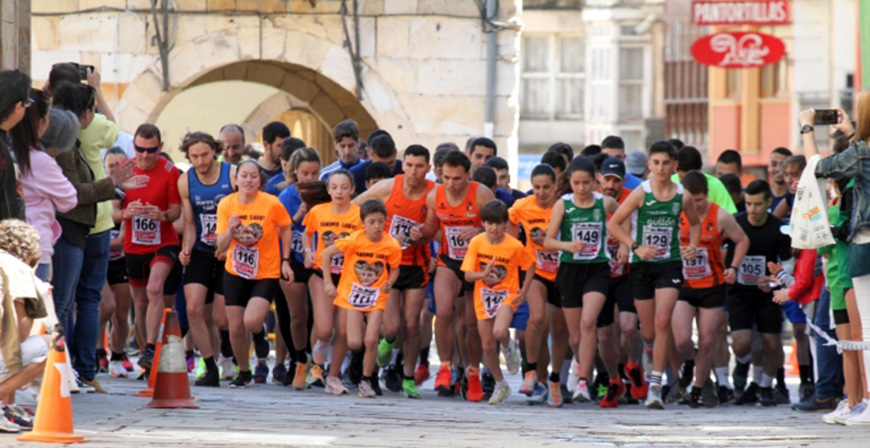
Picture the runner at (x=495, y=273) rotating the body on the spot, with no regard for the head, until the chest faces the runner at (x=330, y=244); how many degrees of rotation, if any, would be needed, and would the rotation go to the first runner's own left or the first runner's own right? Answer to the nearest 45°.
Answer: approximately 90° to the first runner's own right

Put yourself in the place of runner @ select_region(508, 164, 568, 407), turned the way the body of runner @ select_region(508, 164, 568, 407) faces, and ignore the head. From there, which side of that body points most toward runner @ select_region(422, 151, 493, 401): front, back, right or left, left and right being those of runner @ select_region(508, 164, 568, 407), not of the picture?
right

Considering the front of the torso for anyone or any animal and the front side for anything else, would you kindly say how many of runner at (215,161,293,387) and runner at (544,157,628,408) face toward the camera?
2

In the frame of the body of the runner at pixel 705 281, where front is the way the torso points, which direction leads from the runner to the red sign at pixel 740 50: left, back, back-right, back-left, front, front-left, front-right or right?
back-right

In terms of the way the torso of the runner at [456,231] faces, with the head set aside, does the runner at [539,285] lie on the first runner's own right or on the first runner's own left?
on the first runner's own left

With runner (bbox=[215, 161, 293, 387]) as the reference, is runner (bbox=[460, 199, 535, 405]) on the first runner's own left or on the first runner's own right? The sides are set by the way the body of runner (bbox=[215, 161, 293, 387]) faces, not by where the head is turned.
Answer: on the first runner's own left

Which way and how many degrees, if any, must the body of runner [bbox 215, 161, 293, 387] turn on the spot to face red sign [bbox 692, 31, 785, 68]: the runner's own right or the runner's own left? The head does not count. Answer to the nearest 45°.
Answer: approximately 135° to the runner's own left

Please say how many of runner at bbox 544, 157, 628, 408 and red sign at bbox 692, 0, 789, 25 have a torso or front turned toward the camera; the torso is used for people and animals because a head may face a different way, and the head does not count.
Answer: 2

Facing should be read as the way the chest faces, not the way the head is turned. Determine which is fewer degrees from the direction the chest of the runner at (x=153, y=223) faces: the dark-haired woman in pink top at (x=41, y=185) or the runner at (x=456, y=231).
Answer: the dark-haired woman in pink top

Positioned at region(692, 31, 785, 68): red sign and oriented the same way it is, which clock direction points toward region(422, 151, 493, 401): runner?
The runner is roughly at 12 o'clock from the red sign.

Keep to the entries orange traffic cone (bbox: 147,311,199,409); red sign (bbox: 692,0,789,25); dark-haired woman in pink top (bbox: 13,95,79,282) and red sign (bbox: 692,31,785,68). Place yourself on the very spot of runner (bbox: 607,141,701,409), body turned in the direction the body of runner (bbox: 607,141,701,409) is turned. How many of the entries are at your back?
2
